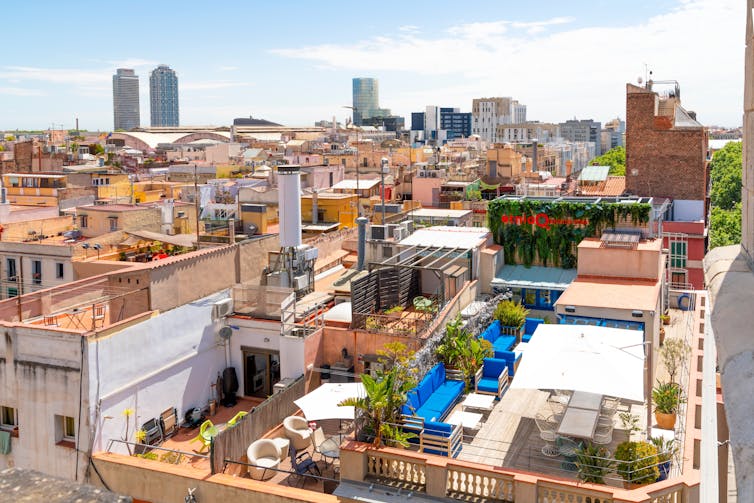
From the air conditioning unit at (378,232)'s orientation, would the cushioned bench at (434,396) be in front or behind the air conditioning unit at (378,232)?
in front

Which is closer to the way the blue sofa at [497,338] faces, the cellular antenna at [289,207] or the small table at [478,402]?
the small table

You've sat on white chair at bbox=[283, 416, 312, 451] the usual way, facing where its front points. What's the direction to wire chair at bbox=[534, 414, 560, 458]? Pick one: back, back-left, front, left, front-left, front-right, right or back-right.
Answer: front

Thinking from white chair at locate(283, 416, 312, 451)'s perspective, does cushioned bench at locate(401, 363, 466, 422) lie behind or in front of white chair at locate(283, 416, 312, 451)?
in front

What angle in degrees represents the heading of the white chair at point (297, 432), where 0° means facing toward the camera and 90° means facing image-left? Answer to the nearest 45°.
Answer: approximately 315°

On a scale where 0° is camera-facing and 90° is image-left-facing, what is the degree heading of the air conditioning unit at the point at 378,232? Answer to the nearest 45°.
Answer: approximately 0°

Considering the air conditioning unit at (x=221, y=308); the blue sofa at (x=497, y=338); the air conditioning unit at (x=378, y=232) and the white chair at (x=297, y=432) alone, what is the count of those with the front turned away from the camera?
0

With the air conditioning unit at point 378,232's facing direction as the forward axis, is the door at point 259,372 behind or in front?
in front

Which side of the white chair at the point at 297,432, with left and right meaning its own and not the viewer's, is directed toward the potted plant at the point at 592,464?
front

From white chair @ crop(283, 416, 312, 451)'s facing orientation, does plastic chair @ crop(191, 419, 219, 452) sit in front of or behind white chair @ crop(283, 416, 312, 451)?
behind

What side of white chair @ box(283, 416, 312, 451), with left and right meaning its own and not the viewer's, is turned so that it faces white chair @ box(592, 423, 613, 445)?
front

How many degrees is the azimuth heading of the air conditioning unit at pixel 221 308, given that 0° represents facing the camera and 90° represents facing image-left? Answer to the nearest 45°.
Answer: approximately 315°

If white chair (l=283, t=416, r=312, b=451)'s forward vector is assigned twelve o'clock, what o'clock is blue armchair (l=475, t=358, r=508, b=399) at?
The blue armchair is roughly at 10 o'clock from the white chair.

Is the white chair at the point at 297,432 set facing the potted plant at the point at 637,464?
yes
